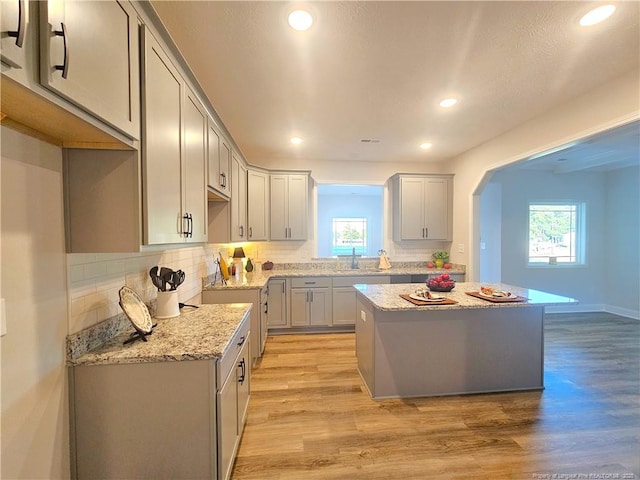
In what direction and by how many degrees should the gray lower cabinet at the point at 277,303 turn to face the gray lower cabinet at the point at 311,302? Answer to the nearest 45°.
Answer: approximately 90° to its left

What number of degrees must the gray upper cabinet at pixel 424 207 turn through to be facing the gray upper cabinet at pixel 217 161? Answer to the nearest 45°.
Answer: approximately 45° to its right

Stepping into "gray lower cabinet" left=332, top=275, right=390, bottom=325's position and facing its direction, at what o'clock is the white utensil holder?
The white utensil holder is roughly at 1 o'clock from the gray lower cabinet.

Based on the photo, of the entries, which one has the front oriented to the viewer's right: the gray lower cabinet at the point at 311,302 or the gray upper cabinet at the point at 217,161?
the gray upper cabinet

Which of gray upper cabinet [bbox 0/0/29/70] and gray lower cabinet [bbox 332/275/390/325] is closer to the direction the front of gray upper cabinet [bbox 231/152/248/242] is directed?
the gray lower cabinet

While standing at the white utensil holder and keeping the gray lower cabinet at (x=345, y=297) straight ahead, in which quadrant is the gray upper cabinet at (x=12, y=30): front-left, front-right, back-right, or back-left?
back-right

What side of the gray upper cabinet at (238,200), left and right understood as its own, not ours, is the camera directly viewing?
right

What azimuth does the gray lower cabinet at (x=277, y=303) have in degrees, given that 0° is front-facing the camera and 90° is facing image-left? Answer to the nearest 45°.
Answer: approximately 0°

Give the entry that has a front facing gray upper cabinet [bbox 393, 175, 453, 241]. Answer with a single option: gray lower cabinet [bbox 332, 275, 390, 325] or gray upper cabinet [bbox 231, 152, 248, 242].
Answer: gray upper cabinet [bbox 231, 152, 248, 242]

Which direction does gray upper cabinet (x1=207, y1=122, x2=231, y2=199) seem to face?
to the viewer's right

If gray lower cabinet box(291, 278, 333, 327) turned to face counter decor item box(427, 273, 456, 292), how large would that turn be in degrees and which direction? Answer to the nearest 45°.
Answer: approximately 45° to its left
